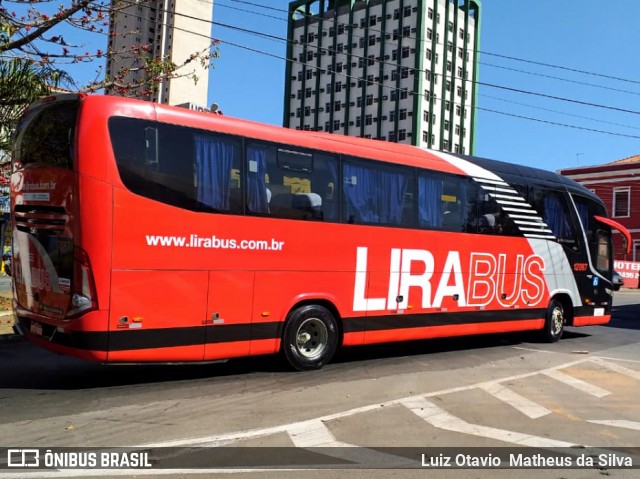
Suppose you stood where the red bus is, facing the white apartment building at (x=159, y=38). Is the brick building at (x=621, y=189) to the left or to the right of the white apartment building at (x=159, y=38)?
right

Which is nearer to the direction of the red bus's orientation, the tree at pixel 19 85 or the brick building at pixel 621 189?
the brick building

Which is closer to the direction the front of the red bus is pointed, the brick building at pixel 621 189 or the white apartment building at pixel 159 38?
the brick building

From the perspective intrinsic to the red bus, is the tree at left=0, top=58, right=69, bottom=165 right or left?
on its left

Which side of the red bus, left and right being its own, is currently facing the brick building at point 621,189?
front

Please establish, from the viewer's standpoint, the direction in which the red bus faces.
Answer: facing away from the viewer and to the right of the viewer

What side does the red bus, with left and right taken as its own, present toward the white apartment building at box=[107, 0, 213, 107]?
left
